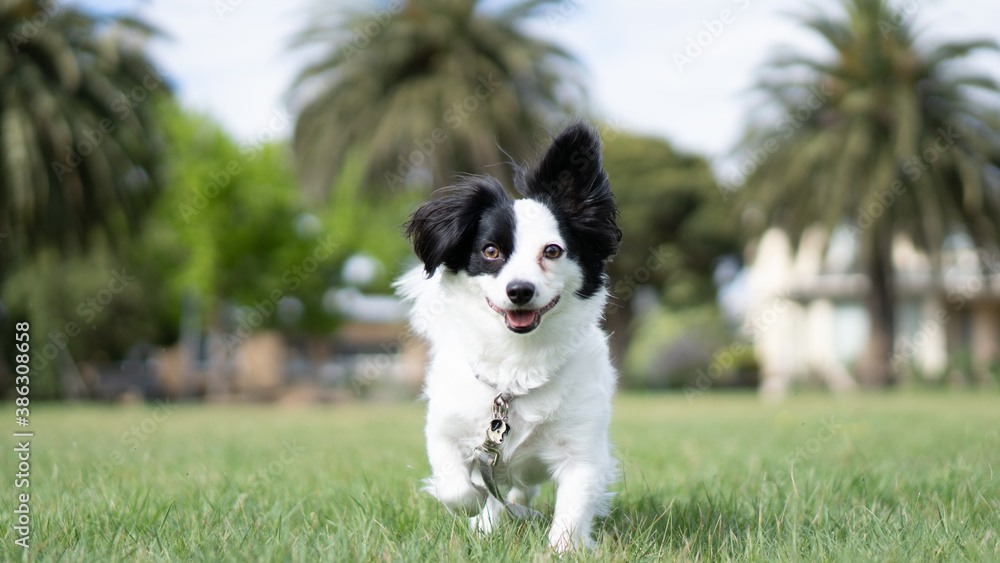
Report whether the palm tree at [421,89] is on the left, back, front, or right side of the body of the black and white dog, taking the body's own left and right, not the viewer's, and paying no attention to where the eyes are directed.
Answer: back

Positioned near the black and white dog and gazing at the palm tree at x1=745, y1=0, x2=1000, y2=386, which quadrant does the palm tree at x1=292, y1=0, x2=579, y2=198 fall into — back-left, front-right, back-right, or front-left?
front-left

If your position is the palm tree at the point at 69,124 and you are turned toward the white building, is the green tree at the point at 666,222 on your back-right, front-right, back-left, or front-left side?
front-left

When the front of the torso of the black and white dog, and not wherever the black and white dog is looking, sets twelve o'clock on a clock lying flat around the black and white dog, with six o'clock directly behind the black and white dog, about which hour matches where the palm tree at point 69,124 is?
The palm tree is roughly at 5 o'clock from the black and white dog.

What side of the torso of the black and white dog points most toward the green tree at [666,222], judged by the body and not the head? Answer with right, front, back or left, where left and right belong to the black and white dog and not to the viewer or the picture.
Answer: back

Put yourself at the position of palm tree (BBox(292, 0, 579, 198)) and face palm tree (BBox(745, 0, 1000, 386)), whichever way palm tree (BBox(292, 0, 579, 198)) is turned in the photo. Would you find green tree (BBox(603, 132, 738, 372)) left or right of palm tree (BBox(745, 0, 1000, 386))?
left

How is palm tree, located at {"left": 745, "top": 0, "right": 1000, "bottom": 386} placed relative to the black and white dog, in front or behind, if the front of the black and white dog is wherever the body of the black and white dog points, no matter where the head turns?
behind

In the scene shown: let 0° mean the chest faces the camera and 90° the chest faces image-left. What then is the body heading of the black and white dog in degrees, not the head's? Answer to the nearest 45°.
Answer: approximately 0°
